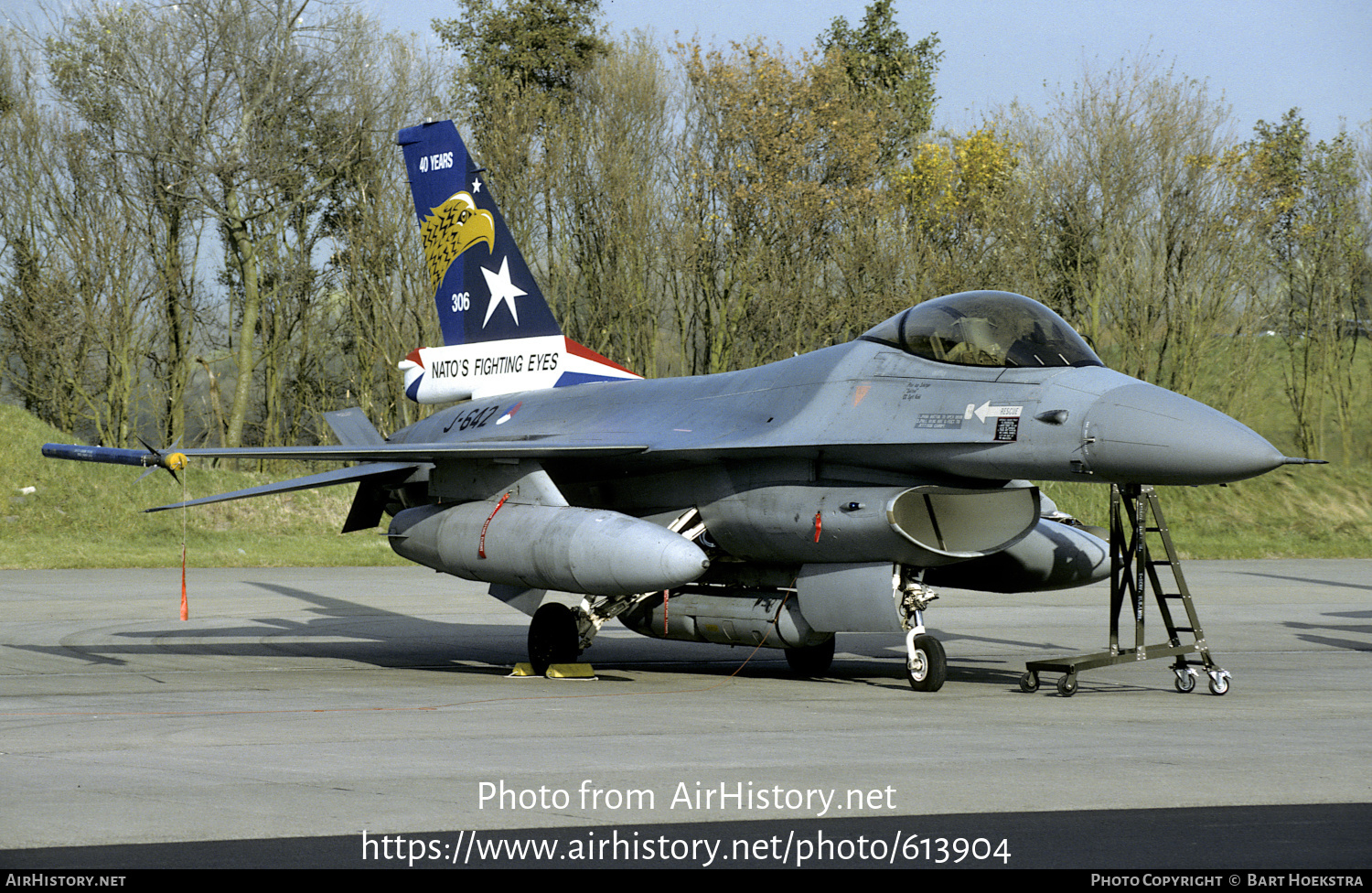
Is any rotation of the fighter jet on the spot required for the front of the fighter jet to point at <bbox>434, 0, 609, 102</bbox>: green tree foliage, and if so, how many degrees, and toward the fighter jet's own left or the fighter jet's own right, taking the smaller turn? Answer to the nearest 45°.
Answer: approximately 135° to the fighter jet's own left

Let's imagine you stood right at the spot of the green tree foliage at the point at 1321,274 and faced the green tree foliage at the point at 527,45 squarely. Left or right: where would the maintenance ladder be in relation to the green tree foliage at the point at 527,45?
left

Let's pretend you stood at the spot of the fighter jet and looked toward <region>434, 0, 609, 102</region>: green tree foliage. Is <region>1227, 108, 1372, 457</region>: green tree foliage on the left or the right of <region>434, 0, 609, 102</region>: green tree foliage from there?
right

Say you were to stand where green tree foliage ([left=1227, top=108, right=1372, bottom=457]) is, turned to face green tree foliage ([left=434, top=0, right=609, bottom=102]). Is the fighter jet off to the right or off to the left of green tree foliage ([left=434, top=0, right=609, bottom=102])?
left

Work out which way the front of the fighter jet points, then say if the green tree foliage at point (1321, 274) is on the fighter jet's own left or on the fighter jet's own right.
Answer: on the fighter jet's own left

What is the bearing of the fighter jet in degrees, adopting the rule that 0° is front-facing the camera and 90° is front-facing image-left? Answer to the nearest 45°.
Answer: approximately 315°
